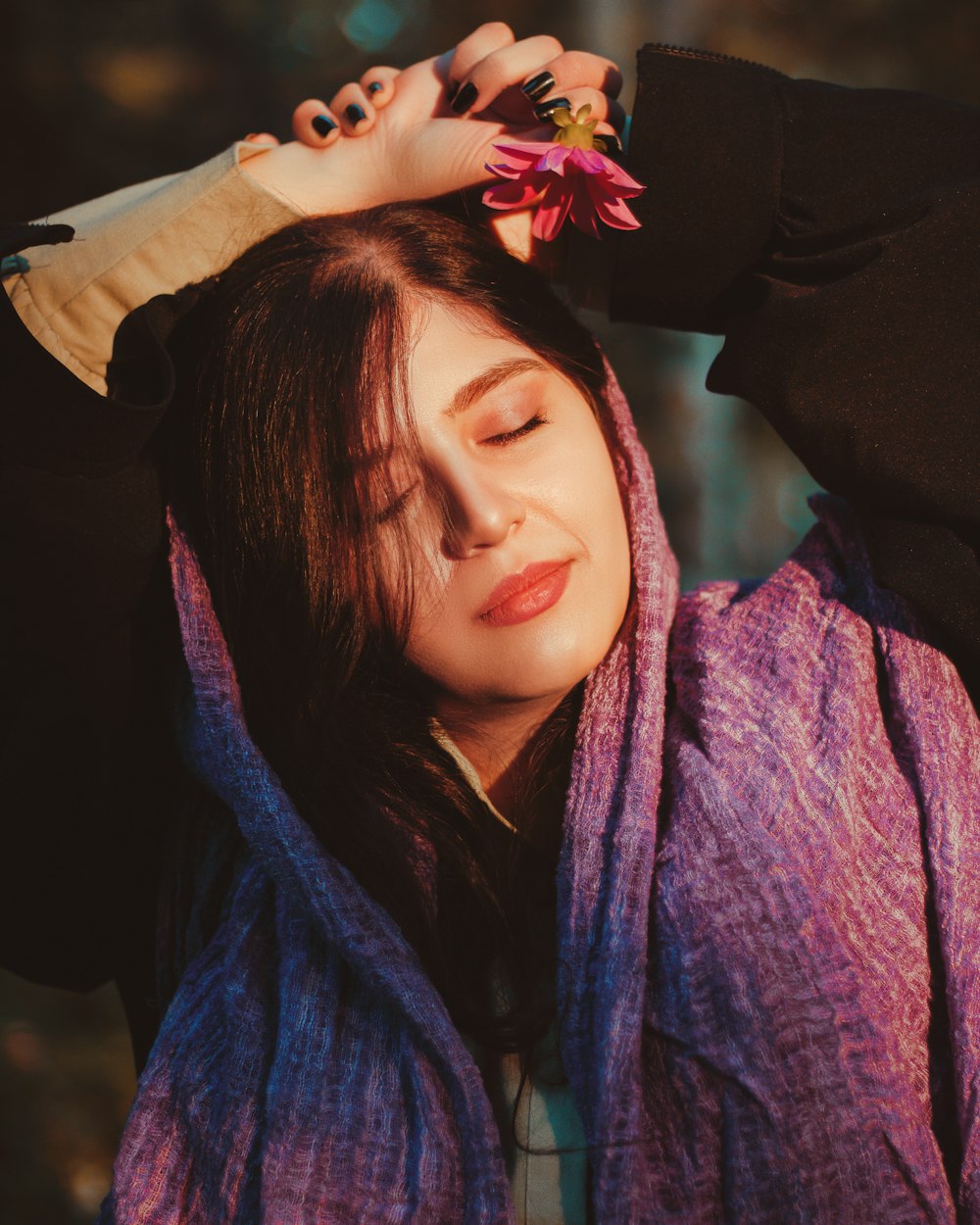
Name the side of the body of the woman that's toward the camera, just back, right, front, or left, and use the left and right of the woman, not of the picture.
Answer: front
